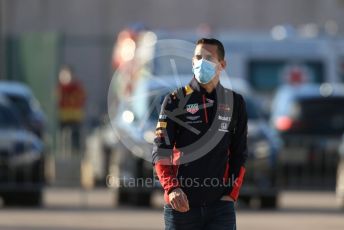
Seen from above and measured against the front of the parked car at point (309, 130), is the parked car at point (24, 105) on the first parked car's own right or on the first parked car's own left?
on the first parked car's own left

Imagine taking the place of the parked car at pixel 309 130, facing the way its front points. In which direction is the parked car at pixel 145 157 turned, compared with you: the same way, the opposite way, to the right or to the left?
the opposite way

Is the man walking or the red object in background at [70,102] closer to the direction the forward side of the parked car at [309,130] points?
the red object in background

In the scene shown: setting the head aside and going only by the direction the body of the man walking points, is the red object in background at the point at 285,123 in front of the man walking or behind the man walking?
behind

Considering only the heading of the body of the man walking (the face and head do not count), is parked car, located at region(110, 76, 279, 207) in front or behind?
behind

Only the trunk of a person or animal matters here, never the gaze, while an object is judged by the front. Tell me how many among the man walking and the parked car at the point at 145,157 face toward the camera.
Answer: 2

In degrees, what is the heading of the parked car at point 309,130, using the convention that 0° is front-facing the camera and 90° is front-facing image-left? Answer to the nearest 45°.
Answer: approximately 180°

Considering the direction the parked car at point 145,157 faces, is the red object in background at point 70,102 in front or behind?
behind

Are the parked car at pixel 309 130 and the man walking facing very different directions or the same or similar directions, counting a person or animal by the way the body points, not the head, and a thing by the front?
very different directions
